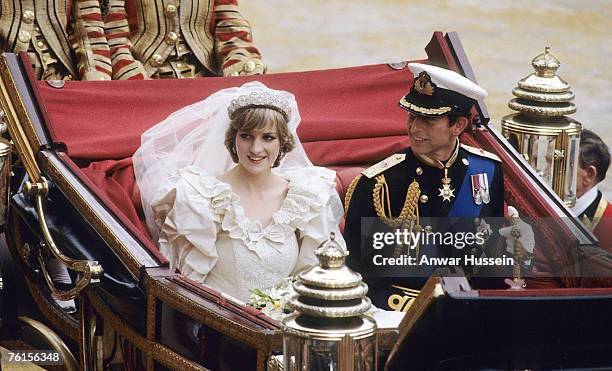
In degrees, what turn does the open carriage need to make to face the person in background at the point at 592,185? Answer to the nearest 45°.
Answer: approximately 45° to its left

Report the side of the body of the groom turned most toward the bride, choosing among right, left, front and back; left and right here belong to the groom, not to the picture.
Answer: right

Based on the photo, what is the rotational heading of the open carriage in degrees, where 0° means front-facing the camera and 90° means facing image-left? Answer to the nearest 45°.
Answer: approximately 315°

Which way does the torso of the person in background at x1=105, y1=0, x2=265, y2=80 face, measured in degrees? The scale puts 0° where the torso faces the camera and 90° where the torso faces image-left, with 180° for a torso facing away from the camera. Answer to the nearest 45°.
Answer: approximately 0°

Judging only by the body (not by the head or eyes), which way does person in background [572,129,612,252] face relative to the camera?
to the viewer's left

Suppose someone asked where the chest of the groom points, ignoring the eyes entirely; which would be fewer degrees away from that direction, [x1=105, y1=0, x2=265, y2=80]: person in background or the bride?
the bride

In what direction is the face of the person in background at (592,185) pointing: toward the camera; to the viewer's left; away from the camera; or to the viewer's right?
to the viewer's left

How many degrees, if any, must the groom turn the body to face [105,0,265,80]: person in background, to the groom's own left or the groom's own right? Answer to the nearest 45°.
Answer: approximately 135° to the groom's own right
